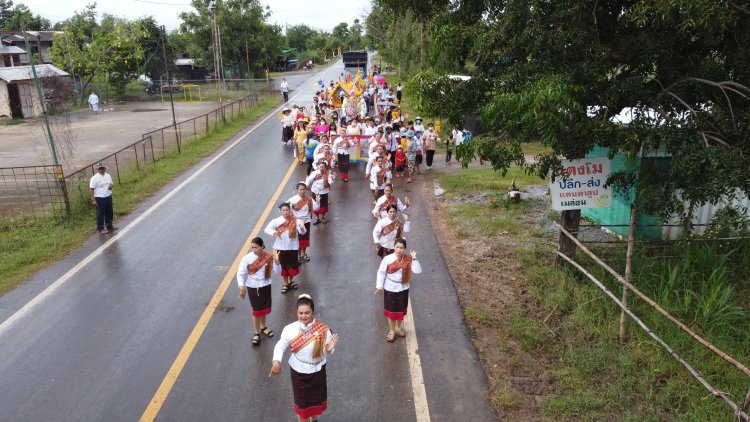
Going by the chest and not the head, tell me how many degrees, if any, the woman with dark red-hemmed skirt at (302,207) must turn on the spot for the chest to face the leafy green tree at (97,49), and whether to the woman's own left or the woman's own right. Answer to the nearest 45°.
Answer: approximately 135° to the woman's own right

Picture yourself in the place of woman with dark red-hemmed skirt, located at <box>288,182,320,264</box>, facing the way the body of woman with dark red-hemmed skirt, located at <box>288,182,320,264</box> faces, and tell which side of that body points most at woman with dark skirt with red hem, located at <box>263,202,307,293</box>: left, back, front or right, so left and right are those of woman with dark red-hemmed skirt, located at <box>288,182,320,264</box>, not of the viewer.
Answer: front

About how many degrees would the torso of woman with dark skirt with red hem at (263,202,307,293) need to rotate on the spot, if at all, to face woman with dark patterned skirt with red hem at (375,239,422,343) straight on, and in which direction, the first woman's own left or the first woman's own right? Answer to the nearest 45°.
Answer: approximately 45° to the first woman's own left

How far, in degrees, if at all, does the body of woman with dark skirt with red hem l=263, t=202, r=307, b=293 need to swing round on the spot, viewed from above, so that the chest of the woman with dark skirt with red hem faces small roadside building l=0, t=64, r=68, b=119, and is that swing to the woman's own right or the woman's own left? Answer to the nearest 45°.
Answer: approximately 135° to the woman's own right

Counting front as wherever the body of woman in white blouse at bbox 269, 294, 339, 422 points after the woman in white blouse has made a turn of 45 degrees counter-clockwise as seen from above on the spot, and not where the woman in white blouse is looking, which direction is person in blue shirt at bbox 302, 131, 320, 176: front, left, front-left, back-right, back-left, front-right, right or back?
back-left

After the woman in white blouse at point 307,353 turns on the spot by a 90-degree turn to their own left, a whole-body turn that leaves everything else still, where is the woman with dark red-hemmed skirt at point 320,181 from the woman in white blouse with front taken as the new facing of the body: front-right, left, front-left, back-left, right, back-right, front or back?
left

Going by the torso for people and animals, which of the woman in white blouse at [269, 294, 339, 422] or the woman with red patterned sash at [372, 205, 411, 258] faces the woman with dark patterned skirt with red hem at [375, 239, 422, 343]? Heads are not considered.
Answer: the woman with red patterned sash at [372, 205, 411, 258]

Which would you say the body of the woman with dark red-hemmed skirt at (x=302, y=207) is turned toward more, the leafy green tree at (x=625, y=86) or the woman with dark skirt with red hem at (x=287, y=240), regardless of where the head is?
the woman with dark skirt with red hem
